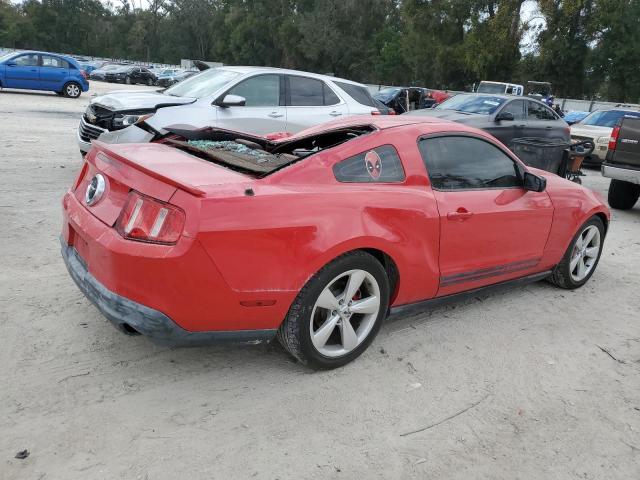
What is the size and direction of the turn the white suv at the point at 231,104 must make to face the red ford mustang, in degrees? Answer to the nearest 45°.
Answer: approximately 45° to its left

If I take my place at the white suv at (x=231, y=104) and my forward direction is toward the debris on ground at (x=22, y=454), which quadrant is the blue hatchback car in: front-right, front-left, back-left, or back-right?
back-right

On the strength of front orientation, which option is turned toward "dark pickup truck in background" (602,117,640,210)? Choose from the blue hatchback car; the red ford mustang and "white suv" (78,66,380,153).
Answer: the red ford mustang

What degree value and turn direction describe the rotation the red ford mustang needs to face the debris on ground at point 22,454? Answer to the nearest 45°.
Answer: approximately 180°

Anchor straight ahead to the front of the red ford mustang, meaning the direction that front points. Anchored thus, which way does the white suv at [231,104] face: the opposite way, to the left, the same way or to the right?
the opposite way

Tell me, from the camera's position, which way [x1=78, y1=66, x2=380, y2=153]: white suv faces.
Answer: facing the viewer and to the left of the viewer

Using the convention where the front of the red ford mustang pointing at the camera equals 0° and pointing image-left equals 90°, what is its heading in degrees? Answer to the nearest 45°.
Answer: approximately 225°
